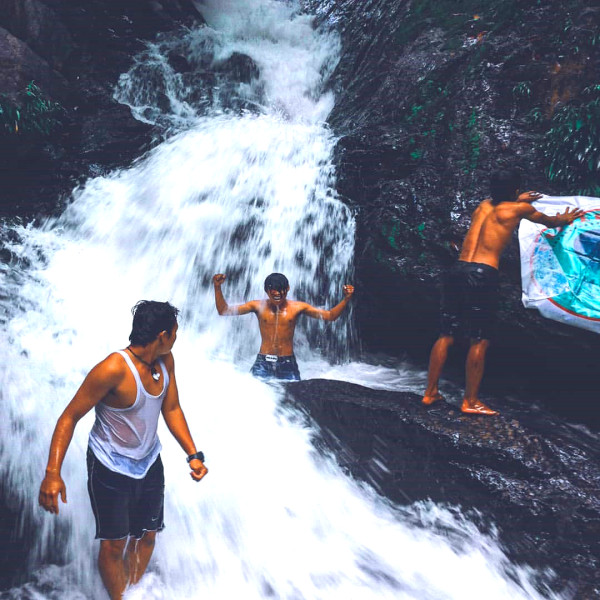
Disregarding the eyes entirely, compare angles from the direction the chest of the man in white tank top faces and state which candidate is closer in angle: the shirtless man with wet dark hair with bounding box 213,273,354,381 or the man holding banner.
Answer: the man holding banner

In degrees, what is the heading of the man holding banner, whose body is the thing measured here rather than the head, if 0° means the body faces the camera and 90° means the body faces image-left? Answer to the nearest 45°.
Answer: approximately 225°

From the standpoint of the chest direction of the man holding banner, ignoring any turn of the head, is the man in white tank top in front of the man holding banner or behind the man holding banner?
behind

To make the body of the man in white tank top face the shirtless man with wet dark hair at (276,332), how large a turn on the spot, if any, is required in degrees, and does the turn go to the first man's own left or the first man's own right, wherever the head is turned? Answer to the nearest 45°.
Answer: approximately 90° to the first man's own left

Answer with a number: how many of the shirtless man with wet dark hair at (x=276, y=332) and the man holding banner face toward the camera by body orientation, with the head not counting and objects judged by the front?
1

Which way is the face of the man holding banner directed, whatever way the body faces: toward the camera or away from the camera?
away from the camera

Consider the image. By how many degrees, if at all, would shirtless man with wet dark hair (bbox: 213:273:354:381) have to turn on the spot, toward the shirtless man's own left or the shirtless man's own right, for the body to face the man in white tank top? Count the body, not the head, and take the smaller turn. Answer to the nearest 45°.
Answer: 0° — they already face them

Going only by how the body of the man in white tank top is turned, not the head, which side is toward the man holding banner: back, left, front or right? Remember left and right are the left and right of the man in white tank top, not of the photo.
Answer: left

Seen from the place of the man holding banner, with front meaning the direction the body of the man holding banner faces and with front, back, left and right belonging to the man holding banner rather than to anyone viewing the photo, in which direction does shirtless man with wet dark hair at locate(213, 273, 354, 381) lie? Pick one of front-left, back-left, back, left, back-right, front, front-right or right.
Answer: back-left

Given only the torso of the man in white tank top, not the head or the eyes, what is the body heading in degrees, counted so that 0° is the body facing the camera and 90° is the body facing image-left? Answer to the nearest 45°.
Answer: approximately 315°

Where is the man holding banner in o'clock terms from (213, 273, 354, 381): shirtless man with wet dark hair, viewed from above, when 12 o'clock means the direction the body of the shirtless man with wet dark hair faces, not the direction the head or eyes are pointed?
The man holding banner is roughly at 10 o'clock from the shirtless man with wet dark hair.

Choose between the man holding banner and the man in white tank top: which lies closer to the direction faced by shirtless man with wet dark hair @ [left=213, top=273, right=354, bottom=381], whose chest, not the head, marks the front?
the man in white tank top
